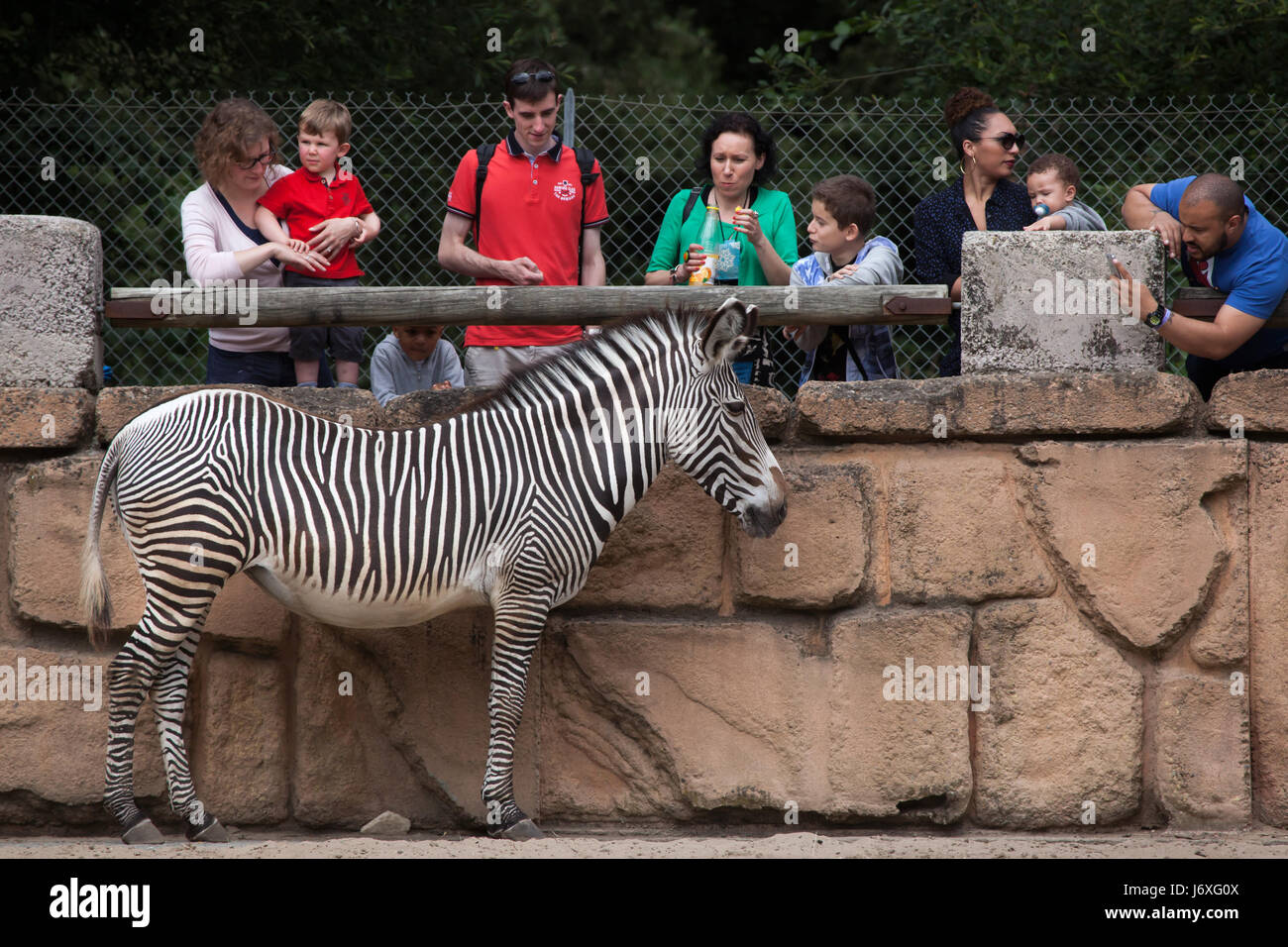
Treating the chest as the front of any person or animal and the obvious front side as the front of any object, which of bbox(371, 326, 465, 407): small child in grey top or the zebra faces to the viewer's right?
the zebra

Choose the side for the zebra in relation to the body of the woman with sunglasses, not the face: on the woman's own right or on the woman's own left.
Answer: on the woman's own right

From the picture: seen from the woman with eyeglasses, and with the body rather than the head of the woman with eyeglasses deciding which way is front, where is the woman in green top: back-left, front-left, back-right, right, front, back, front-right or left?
front-left

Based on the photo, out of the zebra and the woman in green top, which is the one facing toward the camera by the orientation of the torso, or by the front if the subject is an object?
the woman in green top

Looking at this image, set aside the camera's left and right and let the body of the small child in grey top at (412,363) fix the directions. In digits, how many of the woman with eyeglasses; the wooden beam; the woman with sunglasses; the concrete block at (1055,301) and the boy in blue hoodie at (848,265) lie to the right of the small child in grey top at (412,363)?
1

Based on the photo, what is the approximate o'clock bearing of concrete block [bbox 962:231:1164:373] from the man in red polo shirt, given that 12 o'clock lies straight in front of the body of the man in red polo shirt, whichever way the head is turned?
The concrete block is roughly at 10 o'clock from the man in red polo shirt.

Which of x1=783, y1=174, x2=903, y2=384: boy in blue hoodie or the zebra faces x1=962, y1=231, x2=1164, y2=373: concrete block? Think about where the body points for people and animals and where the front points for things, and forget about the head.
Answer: the zebra

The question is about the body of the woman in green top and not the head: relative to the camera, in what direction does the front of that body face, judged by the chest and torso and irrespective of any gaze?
toward the camera

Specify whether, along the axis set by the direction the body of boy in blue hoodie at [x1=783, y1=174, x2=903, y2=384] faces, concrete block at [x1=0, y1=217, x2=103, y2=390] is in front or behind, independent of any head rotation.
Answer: in front

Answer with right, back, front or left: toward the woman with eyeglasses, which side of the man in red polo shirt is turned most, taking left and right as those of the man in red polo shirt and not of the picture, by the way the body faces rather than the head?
right

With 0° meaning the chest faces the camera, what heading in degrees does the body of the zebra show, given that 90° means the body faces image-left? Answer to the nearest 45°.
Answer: approximately 270°

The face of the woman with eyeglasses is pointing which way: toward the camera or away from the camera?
toward the camera

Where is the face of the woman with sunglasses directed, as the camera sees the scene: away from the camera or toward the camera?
toward the camera

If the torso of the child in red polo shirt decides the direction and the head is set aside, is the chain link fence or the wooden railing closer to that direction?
the wooden railing
